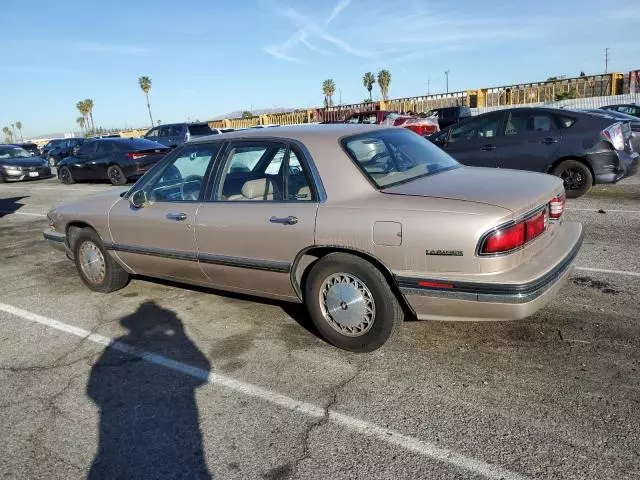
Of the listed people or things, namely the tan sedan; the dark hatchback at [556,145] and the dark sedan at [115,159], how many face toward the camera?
0

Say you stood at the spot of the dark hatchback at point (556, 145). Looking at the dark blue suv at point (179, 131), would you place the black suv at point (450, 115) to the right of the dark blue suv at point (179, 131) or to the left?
right

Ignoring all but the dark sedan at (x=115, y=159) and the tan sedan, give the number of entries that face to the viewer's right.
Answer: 0

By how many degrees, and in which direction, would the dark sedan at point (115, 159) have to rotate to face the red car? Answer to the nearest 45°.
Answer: approximately 135° to its right

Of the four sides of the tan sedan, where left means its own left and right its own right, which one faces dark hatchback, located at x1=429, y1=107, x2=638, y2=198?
right

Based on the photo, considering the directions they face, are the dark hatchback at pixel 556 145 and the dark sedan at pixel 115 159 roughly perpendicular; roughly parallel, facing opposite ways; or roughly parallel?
roughly parallel

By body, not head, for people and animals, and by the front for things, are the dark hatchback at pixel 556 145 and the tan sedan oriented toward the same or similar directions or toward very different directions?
same or similar directions

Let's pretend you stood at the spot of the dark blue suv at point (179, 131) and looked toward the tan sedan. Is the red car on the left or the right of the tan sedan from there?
left

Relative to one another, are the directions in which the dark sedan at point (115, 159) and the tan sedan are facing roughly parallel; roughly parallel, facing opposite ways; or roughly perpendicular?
roughly parallel

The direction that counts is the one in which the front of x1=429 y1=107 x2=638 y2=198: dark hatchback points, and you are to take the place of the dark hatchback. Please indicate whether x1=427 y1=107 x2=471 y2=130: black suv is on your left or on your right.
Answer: on your right

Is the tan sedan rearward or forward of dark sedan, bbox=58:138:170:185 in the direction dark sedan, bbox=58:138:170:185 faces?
rearward

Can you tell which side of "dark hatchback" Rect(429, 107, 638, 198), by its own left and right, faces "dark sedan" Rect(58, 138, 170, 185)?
front

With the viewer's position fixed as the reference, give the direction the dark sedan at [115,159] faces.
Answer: facing away from the viewer and to the left of the viewer

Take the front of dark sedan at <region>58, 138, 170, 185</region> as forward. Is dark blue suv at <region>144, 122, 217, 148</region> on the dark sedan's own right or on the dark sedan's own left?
on the dark sedan's own right

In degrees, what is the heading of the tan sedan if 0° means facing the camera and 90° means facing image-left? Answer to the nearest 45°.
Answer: approximately 135°

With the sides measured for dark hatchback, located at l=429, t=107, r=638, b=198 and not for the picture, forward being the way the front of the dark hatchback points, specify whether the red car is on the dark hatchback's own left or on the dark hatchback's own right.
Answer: on the dark hatchback's own right

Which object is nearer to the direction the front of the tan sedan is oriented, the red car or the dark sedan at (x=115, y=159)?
the dark sedan

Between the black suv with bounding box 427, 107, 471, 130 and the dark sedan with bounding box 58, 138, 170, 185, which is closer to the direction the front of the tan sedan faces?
the dark sedan

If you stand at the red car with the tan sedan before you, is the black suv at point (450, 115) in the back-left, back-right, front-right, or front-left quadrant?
back-left

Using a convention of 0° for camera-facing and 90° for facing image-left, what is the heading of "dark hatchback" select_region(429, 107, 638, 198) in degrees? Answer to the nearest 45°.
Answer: approximately 90°

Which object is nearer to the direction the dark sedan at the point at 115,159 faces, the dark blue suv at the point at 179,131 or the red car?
the dark blue suv
